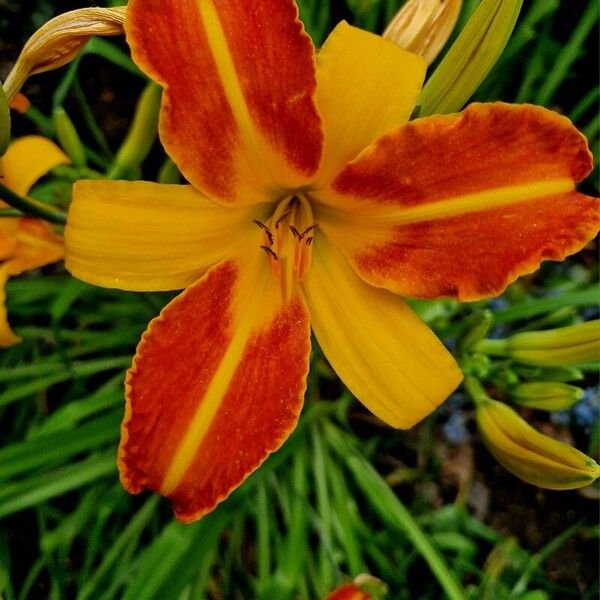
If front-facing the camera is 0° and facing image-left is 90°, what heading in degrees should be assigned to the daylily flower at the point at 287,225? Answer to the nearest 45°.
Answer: approximately 0°
